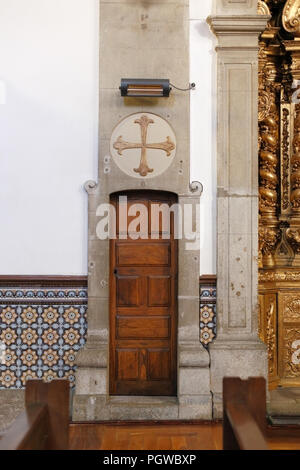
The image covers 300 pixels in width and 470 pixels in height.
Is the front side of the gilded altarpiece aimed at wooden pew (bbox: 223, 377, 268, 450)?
yes

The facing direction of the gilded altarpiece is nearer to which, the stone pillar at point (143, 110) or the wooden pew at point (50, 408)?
the wooden pew

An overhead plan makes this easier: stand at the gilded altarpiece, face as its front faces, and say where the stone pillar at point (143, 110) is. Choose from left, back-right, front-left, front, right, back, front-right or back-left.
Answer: front-right

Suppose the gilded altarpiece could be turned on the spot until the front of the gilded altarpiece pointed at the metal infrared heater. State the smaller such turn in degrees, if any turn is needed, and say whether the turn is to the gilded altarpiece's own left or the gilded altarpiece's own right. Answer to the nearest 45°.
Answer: approximately 45° to the gilded altarpiece's own right

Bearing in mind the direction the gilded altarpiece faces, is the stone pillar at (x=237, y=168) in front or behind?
in front

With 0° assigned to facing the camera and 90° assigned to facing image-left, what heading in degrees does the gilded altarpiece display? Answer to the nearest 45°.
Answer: approximately 0°

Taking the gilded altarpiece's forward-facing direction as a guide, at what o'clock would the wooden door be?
The wooden door is roughly at 2 o'clock from the gilded altarpiece.

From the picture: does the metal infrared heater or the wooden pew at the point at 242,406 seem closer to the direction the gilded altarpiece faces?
the wooden pew

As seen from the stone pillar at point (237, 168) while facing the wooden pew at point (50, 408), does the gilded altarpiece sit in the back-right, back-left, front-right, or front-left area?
back-left

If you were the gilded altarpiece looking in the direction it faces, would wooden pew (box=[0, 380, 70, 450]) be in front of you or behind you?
in front

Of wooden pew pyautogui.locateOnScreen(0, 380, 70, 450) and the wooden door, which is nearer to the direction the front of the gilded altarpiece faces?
the wooden pew
